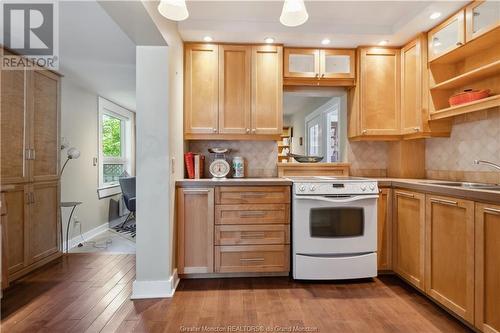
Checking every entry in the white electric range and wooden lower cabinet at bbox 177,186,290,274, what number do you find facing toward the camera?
2

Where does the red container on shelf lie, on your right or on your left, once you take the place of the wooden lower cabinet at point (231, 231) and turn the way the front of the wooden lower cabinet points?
on your left

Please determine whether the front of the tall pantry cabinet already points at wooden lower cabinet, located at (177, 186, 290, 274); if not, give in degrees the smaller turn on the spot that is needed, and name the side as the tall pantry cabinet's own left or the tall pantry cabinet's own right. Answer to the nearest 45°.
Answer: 0° — it already faces it

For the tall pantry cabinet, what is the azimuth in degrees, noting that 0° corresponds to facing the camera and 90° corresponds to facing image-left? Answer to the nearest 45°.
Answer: approximately 315°

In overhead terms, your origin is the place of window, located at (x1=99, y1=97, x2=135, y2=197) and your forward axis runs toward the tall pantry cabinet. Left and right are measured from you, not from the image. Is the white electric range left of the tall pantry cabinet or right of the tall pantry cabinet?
left

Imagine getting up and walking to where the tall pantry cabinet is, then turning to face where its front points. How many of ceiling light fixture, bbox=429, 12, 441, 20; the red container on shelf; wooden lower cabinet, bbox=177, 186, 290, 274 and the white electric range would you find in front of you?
4

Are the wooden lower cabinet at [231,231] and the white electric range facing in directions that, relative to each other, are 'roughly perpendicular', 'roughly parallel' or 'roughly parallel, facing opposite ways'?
roughly parallel

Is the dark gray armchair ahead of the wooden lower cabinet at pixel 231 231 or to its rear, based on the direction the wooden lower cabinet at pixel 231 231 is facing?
to the rear

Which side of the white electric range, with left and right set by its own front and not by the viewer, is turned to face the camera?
front

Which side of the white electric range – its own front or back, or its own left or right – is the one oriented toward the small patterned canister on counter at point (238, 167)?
right

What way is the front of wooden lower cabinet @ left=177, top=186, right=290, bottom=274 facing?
toward the camera

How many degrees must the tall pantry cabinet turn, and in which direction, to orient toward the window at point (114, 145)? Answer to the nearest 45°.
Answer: approximately 90° to its left

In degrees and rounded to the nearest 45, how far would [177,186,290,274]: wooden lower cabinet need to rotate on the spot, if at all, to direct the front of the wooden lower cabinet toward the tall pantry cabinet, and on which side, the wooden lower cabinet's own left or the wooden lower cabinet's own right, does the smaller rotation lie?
approximately 90° to the wooden lower cabinet's own right

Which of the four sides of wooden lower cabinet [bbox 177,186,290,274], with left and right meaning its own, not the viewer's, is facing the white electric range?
left
